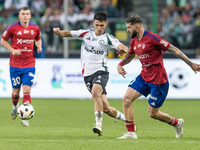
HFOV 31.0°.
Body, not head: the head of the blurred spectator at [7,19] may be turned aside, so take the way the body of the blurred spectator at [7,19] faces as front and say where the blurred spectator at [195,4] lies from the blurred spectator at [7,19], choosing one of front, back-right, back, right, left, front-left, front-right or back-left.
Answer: left

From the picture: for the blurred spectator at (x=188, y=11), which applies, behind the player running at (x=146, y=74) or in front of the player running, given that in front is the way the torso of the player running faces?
behind

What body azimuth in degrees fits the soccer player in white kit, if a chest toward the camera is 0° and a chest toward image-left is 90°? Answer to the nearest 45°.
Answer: approximately 0°

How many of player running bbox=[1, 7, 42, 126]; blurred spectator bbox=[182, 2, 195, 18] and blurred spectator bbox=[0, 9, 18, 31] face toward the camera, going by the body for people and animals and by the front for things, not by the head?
3

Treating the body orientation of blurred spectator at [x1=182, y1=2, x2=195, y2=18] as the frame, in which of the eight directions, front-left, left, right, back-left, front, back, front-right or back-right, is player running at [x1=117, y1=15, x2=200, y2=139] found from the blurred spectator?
front

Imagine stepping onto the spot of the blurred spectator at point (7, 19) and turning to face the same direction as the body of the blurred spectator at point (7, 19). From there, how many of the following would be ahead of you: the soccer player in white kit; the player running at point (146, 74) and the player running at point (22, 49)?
3

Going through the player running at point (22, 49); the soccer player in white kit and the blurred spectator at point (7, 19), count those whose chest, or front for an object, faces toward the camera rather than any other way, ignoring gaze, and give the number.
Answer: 3

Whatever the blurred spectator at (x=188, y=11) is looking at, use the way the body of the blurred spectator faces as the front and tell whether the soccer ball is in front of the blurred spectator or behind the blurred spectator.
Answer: in front

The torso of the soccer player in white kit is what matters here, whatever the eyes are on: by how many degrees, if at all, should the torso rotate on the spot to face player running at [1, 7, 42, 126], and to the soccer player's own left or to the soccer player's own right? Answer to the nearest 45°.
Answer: approximately 135° to the soccer player's own right

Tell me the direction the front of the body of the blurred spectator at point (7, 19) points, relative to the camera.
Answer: toward the camera

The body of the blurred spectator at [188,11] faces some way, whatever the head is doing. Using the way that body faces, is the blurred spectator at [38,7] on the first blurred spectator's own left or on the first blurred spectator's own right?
on the first blurred spectator's own right

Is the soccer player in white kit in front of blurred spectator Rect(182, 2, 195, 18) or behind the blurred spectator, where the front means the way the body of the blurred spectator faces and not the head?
in front

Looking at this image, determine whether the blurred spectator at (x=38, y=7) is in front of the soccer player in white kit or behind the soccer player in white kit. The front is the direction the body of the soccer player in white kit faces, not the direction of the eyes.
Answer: behind

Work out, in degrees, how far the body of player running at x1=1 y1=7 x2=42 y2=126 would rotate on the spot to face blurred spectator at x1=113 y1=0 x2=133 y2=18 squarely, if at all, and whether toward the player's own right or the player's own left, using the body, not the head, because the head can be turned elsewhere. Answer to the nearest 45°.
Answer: approximately 135° to the player's own left

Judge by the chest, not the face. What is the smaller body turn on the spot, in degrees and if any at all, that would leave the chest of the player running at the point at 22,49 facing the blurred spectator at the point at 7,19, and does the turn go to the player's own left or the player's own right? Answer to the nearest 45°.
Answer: approximately 180°

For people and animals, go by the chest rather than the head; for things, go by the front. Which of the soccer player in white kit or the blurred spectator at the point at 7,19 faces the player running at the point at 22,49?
the blurred spectator
